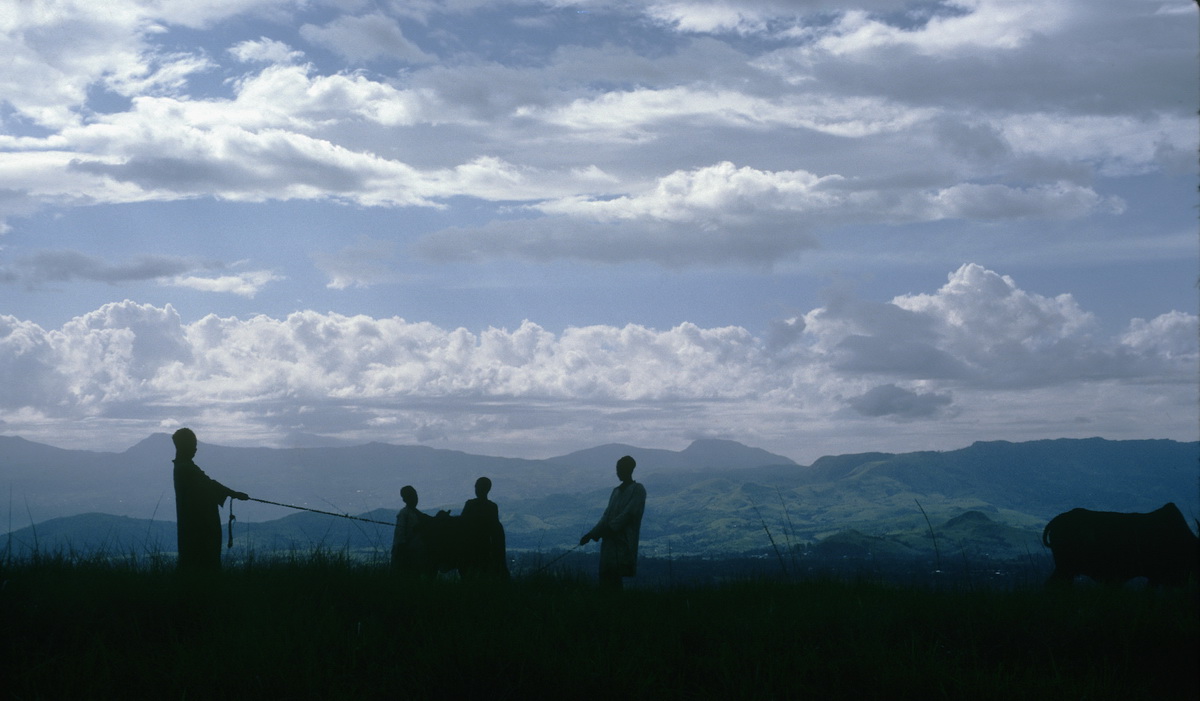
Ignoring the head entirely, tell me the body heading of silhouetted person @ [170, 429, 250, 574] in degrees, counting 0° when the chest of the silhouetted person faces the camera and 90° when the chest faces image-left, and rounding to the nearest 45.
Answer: approximately 270°

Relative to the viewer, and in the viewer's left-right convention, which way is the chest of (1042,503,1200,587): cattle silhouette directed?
facing to the right of the viewer

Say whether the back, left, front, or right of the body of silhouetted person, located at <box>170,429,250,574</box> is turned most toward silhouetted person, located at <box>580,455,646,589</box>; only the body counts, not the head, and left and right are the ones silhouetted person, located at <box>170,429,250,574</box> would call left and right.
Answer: front

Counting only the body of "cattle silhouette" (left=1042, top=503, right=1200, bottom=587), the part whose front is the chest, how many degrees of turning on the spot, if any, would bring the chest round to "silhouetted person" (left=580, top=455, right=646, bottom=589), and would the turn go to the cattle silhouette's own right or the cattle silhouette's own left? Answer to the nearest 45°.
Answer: approximately 135° to the cattle silhouette's own right

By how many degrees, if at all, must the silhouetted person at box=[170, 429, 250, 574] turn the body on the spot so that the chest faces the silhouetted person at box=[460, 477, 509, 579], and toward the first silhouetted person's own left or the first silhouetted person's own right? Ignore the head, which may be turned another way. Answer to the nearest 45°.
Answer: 0° — they already face them

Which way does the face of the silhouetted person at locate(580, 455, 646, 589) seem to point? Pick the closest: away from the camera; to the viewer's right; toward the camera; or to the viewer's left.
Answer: to the viewer's left

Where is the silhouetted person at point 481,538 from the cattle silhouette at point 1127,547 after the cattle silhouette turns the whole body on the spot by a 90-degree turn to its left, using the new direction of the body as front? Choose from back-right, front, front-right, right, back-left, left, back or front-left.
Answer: back-left

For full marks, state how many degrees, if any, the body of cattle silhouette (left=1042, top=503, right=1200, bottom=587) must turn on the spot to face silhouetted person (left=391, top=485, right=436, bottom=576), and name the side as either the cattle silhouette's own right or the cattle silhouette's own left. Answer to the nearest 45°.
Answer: approximately 135° to the cattle silhouette's own right

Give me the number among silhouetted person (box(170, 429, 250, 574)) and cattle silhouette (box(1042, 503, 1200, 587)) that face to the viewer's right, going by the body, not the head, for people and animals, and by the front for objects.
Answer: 2

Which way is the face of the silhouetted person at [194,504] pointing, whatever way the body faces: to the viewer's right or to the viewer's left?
to the viewer's right
